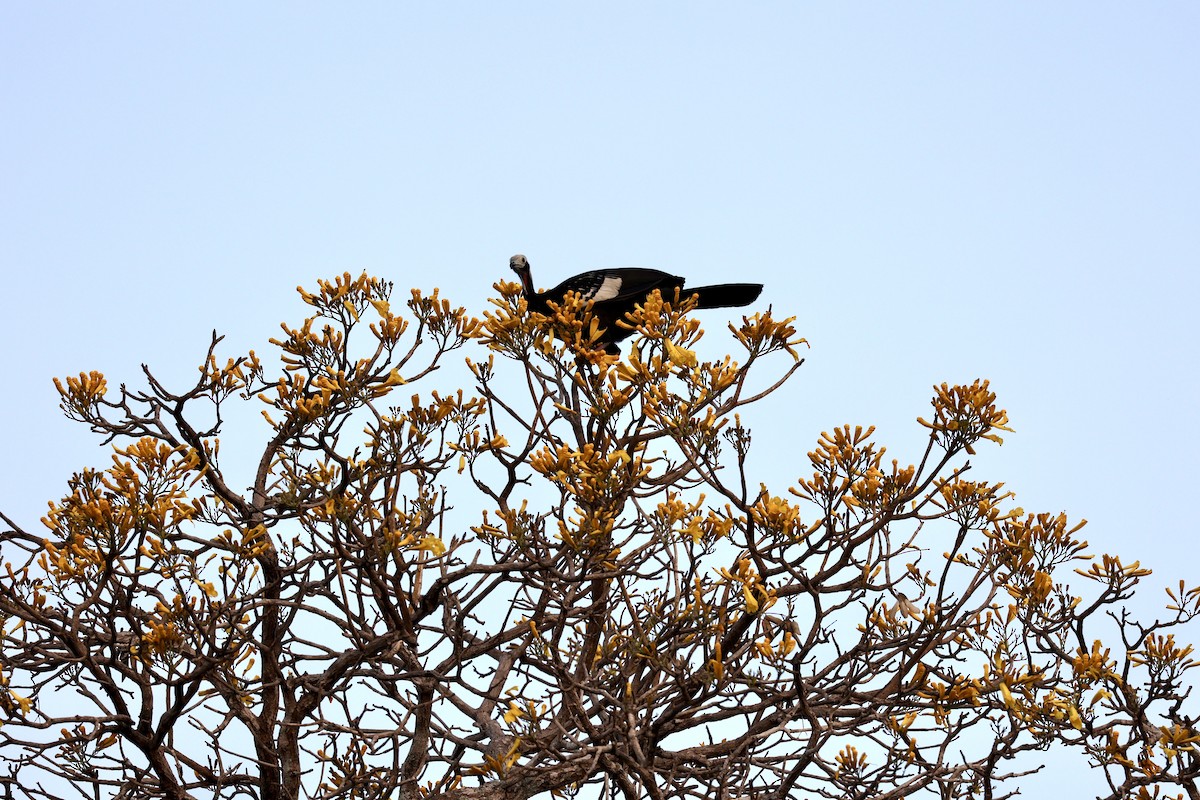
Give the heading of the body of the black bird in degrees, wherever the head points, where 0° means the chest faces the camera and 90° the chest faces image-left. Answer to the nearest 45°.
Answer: approximately 90°
